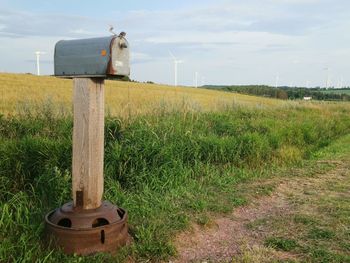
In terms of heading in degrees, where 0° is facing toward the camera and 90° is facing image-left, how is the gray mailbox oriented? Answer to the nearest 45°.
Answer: approximately 315°
